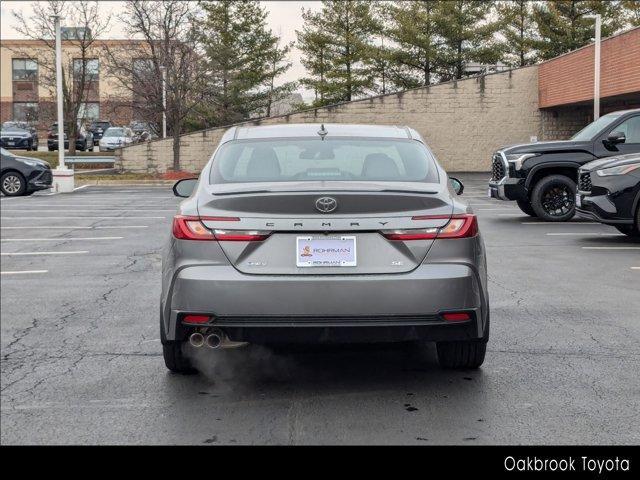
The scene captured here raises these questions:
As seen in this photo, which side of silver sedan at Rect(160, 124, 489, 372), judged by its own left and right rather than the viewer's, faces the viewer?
back

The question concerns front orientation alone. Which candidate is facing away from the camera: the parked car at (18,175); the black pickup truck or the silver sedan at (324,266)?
the silver sedan

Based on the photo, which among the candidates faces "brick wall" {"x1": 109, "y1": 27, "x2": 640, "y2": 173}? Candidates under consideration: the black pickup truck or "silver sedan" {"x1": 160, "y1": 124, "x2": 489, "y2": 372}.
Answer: the silver sedan

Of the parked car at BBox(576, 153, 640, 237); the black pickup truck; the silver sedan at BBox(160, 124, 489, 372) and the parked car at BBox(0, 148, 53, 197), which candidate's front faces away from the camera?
the silver sedan

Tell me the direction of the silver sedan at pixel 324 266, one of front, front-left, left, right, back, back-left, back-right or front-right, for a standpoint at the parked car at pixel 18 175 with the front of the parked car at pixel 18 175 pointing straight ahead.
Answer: front-right

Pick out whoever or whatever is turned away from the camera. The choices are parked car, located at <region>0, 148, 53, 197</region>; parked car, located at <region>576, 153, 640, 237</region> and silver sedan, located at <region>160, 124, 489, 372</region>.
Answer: the silver sedan

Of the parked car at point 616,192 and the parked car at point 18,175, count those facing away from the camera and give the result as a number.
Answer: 0

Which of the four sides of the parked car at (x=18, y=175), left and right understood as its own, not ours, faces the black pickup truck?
front

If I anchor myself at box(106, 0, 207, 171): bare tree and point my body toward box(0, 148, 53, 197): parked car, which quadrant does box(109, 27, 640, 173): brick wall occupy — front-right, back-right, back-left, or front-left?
back-left

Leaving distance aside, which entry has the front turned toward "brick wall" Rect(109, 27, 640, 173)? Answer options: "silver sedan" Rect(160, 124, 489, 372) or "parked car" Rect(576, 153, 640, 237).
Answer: the silver sedan

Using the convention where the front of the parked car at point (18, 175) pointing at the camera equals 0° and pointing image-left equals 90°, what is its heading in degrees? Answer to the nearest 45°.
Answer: approximately 315°

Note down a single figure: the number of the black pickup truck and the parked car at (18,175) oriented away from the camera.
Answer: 0

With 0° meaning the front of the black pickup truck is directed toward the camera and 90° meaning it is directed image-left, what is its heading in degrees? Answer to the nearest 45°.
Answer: approximately 45°

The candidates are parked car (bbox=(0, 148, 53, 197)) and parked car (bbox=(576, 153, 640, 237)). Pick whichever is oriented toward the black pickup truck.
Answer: parked car (bbox=(0, 148, 53, 197))
